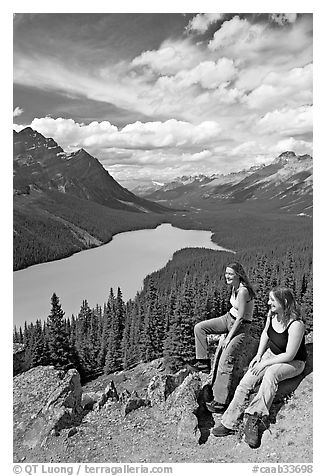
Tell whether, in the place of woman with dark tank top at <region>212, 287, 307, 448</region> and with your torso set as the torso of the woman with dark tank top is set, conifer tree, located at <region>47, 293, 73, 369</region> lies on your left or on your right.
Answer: on your right

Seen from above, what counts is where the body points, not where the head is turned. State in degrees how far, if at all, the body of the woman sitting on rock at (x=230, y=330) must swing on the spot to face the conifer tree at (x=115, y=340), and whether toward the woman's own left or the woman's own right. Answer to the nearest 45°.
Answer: approximately 45° to the woman's own right

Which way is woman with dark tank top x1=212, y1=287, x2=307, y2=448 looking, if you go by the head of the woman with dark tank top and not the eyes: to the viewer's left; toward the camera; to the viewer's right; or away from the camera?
to the viewer's left

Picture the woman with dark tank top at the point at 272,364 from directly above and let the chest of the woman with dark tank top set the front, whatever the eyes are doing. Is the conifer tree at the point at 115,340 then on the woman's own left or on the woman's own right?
on the woman's own right

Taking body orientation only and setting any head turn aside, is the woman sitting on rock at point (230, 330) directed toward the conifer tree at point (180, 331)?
no

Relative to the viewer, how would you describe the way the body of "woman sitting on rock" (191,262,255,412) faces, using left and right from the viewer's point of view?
facing to the left of the viewer

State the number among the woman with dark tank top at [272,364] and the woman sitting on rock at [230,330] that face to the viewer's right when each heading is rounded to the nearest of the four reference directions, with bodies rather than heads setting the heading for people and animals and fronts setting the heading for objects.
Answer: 0

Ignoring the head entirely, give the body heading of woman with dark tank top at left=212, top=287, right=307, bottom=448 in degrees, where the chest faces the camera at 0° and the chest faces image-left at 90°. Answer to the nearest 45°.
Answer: approximately 45°
